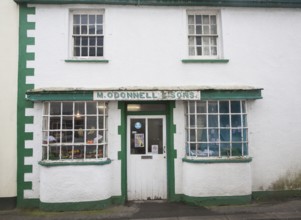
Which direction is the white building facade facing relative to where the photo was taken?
toward the camera
